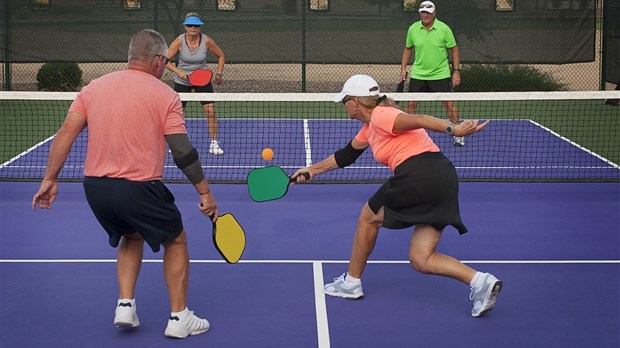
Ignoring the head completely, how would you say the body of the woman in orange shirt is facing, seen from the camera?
to the viewer's left

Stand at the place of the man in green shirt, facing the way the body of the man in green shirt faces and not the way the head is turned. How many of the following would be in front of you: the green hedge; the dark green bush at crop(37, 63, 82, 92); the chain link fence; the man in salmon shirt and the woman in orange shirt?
2

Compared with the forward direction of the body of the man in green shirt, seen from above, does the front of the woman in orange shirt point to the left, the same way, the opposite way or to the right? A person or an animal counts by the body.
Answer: to the right

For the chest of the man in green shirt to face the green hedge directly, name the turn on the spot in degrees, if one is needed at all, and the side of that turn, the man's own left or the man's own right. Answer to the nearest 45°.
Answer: approximately 180°

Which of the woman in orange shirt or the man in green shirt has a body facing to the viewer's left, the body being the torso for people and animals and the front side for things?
the woman in orange shirt

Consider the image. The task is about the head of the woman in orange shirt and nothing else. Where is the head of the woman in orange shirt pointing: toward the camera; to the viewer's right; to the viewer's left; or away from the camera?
to the viewer's left

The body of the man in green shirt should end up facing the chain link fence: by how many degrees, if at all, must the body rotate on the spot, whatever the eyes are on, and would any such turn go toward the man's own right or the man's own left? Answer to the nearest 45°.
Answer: approximately 135° to the man's own right

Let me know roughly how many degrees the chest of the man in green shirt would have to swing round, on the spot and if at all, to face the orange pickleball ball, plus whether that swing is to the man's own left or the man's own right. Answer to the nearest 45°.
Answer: approximately 45° to the man's own right

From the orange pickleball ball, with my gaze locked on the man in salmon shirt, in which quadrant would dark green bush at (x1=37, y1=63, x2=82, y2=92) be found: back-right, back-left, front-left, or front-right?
back-right

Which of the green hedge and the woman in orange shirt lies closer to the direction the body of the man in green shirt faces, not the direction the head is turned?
the woman in orange shirt

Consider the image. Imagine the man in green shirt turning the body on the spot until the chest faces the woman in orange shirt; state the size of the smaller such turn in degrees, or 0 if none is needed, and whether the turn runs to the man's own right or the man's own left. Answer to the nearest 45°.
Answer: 0° — they already face them
